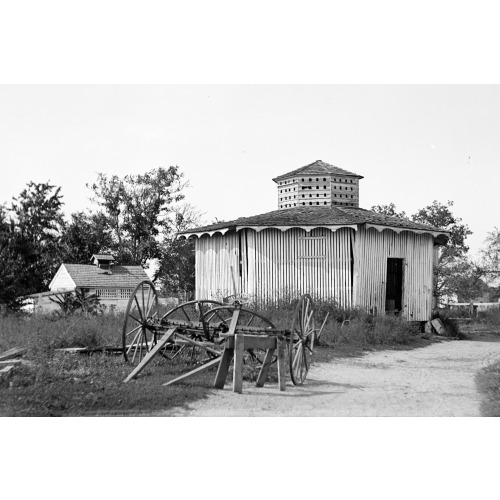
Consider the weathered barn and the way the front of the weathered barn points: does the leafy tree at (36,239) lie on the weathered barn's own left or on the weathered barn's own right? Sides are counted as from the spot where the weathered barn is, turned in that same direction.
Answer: on the weathered barn's own right

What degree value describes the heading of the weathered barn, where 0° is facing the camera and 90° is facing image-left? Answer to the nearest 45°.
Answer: approximately 315°

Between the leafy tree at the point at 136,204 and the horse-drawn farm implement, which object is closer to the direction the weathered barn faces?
the horse-drawn farm implement
